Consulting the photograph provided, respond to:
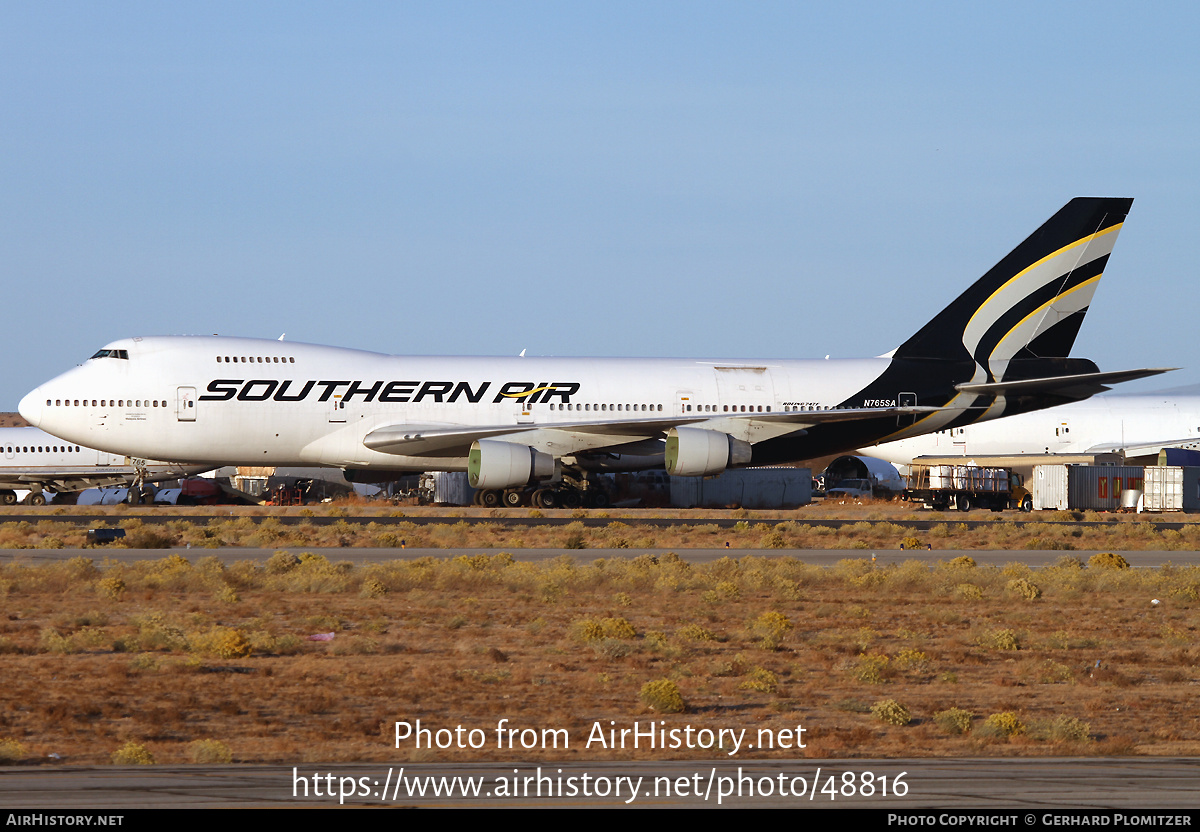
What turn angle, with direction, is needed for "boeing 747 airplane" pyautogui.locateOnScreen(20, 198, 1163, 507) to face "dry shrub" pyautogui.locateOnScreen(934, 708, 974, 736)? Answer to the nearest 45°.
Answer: approximately 90° to its left

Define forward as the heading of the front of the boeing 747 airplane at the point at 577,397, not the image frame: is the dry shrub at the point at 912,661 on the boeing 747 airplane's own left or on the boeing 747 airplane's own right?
on the boeing 747 airplane's own left

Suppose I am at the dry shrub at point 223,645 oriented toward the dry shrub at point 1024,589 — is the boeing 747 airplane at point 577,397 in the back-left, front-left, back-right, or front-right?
front-left

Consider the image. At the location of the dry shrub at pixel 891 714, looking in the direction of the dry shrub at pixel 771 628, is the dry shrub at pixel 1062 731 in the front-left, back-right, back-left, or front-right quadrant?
back-right

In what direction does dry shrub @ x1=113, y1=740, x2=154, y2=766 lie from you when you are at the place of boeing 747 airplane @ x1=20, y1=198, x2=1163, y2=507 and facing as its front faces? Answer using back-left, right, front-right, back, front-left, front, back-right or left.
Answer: left

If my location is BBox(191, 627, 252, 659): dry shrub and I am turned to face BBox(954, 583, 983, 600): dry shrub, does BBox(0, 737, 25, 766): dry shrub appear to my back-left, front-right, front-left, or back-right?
back-right

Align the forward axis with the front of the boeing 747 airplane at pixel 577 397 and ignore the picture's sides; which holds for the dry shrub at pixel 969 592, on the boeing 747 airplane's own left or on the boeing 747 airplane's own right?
on the boeing 747 airplane's own left

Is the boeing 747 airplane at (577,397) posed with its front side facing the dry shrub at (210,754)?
no

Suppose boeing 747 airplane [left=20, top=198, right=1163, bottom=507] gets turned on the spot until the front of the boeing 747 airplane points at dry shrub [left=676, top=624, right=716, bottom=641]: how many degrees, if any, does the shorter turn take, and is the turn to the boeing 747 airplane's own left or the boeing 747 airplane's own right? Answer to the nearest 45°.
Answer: approximately 90° to the boeing 747 airplane's own left

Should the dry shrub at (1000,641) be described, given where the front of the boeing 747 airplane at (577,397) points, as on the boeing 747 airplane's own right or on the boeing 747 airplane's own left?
on the boeing 747 airplane's own left

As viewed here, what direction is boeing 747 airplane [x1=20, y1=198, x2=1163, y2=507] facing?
to the viewer's left

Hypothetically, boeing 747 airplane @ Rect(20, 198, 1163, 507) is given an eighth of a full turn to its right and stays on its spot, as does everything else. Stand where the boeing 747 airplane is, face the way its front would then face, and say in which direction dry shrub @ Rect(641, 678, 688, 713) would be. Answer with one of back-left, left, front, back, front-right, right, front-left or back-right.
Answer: back-left

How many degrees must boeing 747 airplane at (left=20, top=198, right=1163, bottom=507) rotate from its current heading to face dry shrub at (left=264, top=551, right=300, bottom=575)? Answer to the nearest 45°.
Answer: approximately 90° to its left

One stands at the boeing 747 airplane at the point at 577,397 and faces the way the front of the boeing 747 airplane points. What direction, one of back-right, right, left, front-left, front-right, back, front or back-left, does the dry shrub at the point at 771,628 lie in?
left

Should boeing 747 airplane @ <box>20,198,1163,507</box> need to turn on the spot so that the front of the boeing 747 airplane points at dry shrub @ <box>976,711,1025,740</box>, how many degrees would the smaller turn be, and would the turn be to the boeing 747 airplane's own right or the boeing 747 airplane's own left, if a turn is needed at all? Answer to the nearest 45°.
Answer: approximately 90° to the boeing 747 airplane's own left

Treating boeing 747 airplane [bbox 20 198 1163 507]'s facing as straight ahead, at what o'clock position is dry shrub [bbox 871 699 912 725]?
The dry shrub is roughly at 9 o'clock from the boeing 747 airplane.
